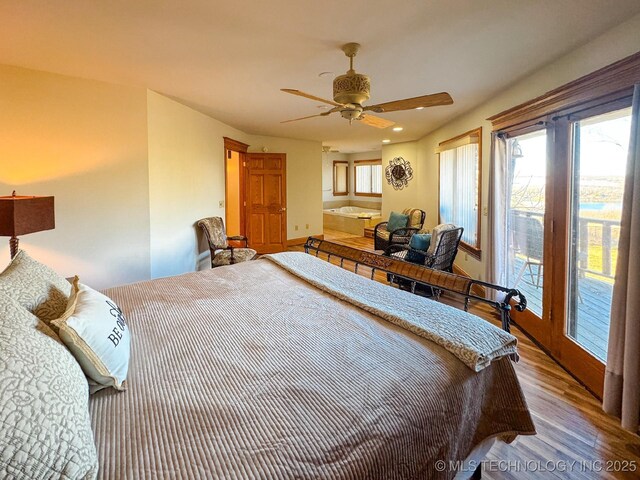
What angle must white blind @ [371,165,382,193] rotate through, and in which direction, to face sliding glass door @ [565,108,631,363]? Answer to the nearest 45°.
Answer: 0° — it already faces it

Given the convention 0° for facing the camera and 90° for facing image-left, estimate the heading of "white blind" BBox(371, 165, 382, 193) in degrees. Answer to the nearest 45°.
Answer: approximately 0°

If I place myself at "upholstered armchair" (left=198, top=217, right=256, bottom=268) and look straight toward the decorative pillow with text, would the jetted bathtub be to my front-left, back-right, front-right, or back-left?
back-left

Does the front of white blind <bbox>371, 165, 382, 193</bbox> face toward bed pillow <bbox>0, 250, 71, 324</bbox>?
yes

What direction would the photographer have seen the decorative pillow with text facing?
facing to the right of the viewer

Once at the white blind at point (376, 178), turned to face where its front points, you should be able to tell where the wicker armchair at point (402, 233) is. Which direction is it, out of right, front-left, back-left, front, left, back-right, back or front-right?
front

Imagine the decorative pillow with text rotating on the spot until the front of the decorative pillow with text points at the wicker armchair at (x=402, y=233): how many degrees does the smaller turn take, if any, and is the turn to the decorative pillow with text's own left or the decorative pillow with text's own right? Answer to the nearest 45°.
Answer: approximately 45° to the decorative pillow with text's own left

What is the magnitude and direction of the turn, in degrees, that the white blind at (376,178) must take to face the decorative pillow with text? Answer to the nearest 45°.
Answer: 0° — it already faces it

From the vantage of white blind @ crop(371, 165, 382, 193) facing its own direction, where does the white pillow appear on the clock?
The white pillow is roughly at 12 o'clock from the white blind.

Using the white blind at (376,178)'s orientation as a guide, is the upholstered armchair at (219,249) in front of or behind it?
in front

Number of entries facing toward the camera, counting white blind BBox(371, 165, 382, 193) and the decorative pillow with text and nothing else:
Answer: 1

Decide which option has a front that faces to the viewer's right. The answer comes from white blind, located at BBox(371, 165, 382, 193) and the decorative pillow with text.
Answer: the decorative pillow with text
